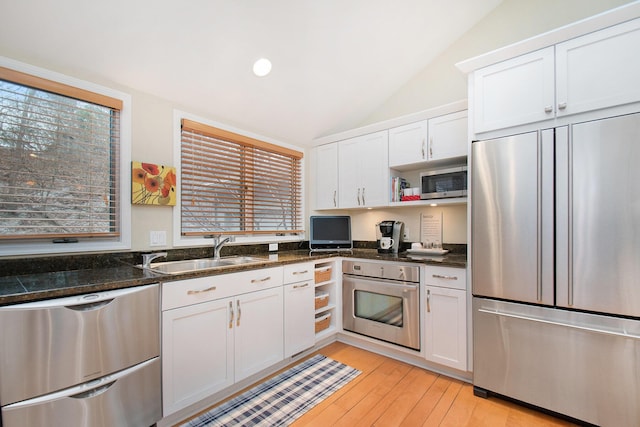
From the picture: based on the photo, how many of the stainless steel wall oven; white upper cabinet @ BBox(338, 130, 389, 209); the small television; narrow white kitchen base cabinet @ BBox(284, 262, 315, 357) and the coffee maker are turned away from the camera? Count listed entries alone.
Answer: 0

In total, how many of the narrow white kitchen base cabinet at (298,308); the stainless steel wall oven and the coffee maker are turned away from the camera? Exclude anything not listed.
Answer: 0

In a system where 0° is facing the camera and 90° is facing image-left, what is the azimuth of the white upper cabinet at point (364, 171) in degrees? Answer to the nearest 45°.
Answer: approximately 45°

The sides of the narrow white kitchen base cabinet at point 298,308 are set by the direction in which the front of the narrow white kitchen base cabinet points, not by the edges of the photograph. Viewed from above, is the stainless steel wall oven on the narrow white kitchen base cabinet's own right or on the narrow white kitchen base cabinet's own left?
on the narrow white kitchen base cabinet's own left

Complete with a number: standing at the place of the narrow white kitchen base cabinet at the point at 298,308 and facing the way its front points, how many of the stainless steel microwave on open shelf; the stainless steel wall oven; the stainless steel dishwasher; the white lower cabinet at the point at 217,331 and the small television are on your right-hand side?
2

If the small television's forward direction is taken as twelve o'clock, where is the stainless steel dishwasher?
The stainless steel dishwasher is roughly at 1 o'clock from the small television.

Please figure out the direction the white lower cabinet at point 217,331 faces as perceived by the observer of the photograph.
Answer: facing the viewer and to the right of the viewer

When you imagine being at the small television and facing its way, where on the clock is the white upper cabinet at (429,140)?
The white upper cabinet is roughly at 10 o'clock from the small television.

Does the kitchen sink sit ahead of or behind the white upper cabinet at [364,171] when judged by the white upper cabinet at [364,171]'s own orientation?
ahead

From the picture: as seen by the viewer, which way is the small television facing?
toward the camera

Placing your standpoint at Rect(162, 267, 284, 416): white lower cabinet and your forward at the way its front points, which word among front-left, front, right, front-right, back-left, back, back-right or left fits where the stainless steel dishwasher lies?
right

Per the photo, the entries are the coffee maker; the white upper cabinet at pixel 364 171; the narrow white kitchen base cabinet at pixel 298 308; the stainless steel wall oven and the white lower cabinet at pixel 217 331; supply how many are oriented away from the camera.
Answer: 0

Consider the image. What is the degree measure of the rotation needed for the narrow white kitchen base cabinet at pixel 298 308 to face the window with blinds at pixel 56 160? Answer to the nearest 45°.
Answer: approximately 135° to its right

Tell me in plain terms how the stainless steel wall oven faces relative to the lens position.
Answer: facing the viewer and to the left of the viewer

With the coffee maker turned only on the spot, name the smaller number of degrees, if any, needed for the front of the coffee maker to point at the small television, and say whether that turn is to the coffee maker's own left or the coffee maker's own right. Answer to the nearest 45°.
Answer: approximately 45° to the coffee maker's own right

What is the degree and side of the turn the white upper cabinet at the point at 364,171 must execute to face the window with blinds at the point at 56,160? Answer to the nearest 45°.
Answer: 0° — it already faces it
